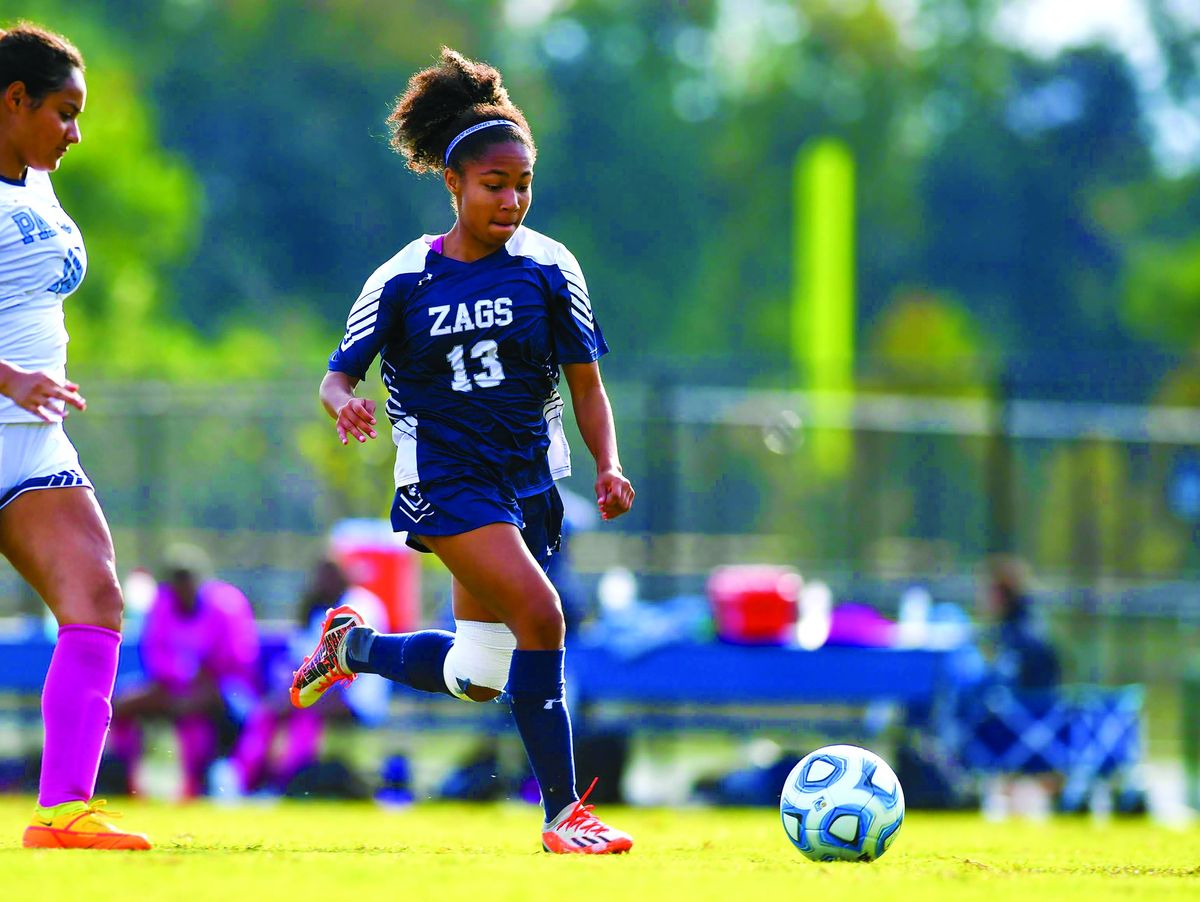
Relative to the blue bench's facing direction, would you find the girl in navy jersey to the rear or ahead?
ahead

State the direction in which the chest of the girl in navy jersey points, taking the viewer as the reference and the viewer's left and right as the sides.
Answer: facing the viewer and to the right of the viewer

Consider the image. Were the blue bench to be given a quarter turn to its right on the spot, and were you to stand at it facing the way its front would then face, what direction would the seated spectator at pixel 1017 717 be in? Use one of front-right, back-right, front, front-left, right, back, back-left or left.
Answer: back

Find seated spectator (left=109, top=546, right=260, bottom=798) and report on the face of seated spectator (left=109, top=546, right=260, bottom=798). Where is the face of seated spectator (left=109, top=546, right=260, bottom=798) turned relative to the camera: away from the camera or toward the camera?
toward the camera

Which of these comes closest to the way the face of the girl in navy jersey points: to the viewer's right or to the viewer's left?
to the viewer's right

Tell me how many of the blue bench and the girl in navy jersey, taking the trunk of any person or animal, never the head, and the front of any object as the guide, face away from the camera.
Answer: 0

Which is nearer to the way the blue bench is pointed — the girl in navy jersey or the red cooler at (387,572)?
the girl in navy jersey

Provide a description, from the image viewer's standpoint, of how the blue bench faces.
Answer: facing the viewer

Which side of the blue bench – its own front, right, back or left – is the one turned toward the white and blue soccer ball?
front

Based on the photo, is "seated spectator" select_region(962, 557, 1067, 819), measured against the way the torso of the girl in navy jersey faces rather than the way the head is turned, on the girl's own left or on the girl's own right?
on the girl's own left
